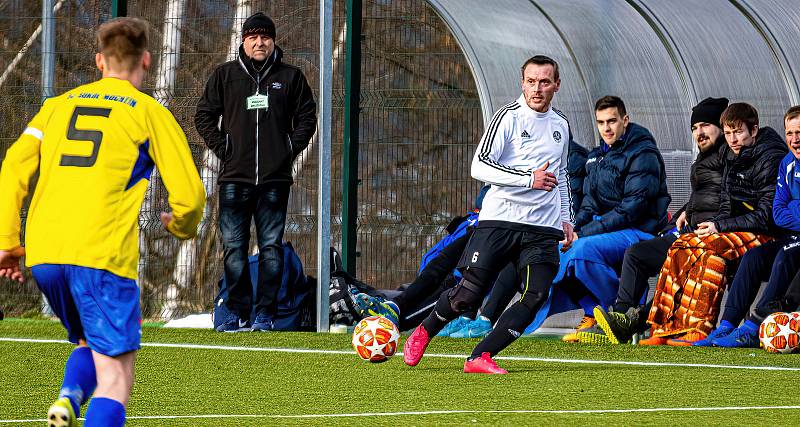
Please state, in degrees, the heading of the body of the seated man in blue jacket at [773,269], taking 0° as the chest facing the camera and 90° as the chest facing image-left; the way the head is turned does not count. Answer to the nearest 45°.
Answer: approximately 45°

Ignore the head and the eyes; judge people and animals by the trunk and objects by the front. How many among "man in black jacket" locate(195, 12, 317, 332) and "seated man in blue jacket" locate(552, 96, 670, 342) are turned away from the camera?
0

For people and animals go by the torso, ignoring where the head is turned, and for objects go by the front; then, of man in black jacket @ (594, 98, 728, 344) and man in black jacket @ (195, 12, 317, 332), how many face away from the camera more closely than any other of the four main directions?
0

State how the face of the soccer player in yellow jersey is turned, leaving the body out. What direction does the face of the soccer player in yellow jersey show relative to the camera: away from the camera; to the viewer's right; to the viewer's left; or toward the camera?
away from the camera

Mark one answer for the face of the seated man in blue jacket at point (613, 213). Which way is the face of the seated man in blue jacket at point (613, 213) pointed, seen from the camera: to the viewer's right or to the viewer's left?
to the viewer's left
